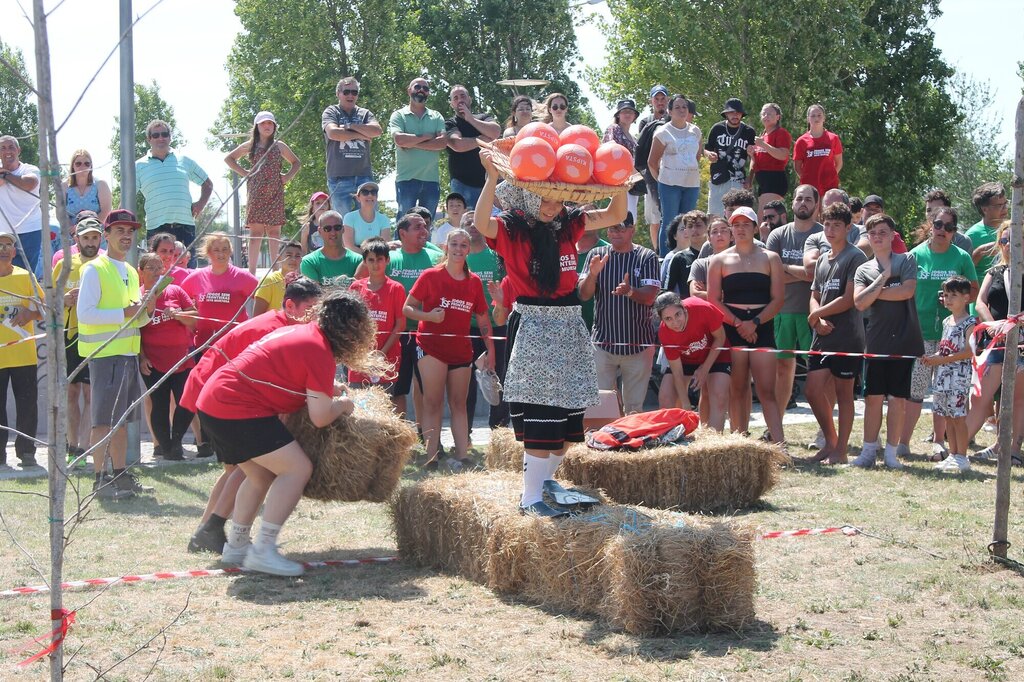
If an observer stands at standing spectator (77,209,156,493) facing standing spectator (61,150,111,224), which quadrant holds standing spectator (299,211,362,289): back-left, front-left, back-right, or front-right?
front-right

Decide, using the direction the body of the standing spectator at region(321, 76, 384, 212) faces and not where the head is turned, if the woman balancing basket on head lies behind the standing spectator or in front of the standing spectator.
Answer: in front

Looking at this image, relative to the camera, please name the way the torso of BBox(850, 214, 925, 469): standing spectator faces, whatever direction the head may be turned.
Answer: toward the camera

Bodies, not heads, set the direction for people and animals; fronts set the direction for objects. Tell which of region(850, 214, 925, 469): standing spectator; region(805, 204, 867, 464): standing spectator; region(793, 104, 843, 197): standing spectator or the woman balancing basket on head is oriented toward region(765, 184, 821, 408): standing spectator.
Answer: region(793, 104, 843, 197): standing spectator

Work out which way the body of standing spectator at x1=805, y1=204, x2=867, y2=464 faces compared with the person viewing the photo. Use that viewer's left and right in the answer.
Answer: facing the viewer and to the left of the viewer

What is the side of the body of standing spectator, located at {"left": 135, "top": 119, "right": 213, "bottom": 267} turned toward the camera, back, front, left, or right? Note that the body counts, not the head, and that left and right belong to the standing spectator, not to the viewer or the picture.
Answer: front

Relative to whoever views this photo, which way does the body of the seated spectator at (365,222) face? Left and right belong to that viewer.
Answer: facing the viewer

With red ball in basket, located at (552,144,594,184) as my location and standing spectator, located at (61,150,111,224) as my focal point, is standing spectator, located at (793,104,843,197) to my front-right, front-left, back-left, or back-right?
front-right

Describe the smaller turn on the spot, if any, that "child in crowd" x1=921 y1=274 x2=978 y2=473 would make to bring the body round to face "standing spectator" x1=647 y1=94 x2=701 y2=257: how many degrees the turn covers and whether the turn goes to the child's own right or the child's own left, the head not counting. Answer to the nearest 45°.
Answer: approximately 90° to the child's own right

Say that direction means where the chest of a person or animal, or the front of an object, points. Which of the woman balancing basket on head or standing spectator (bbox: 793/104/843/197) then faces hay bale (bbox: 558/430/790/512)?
the standing spectator

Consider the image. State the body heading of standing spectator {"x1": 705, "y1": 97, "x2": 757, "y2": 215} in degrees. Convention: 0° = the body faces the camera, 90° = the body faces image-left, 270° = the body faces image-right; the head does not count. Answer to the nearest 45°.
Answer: approximately 0°

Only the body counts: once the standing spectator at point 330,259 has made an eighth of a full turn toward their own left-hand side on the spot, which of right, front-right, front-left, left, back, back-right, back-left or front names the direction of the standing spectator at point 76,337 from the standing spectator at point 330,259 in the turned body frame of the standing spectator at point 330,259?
back-right

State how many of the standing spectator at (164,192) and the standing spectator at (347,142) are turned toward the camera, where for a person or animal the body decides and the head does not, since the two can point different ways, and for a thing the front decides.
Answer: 2

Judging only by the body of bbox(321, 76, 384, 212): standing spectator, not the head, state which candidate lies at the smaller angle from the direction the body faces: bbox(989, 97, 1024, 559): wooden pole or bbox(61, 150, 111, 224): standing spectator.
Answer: the wooden pole

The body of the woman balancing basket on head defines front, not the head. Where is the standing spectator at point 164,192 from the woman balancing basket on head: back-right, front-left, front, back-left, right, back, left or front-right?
back
